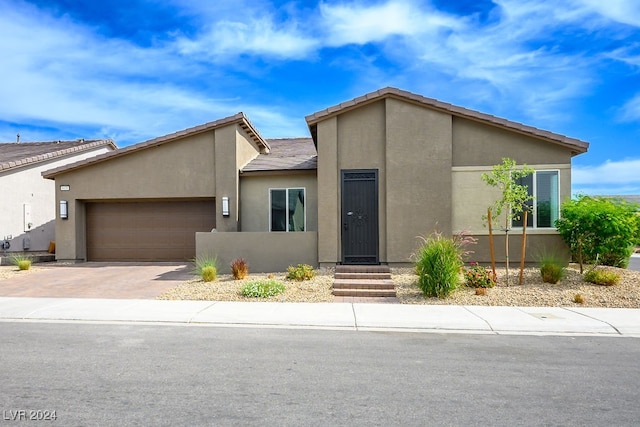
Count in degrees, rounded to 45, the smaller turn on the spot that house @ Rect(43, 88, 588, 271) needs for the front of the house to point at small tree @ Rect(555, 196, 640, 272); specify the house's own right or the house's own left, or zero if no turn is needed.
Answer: approximately 90° to the house's own left

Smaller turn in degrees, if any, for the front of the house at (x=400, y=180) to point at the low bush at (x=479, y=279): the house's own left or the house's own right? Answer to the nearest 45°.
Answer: approximately 45° to the house's own left

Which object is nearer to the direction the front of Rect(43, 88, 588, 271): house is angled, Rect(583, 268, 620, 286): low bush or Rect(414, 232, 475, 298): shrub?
the shrub

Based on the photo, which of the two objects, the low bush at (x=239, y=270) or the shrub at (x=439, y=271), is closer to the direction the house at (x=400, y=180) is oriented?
the shrub

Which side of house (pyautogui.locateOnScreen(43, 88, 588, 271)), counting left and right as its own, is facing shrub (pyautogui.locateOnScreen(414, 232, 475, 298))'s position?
front

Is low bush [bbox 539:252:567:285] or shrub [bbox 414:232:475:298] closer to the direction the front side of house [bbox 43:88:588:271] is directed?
the shrub

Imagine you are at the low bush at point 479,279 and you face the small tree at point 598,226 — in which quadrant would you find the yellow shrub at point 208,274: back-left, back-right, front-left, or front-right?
back-left

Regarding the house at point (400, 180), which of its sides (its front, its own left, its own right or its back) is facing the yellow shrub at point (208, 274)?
front

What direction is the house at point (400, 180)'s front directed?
toward the camera

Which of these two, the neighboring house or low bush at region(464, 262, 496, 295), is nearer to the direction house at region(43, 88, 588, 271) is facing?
the low bush
